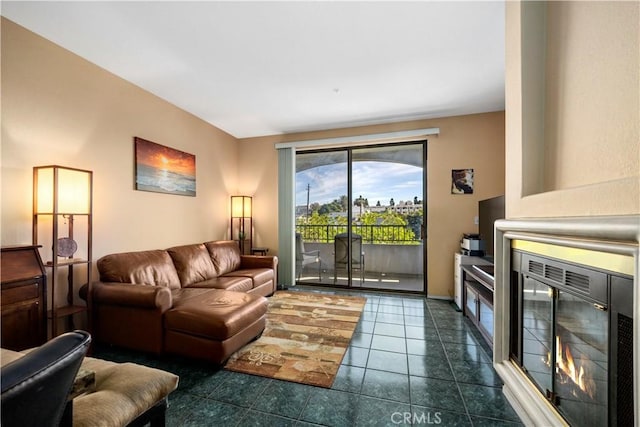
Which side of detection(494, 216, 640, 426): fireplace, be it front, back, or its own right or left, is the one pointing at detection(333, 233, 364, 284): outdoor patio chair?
right

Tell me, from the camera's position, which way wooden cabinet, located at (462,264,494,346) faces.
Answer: facing the viewer and to the left of the viewer

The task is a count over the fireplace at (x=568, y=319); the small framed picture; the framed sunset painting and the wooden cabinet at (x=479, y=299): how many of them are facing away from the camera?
0

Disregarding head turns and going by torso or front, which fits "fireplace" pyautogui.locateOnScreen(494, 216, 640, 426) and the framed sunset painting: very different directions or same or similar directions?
very different directions

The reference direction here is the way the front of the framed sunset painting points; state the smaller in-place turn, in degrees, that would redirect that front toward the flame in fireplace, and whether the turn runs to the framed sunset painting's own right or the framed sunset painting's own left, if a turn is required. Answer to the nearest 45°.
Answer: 0° — it already faces it

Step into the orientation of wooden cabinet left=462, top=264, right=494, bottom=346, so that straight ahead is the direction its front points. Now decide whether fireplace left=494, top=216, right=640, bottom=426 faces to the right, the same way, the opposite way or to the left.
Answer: the same way

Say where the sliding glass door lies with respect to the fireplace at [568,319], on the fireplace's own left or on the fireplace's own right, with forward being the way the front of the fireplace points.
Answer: on the fireplace's own right

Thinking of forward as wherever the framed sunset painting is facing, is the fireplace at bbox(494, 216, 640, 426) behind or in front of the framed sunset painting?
in front

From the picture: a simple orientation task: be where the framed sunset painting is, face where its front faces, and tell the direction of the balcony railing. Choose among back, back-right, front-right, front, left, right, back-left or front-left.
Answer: front-left

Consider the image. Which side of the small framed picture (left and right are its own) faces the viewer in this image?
front

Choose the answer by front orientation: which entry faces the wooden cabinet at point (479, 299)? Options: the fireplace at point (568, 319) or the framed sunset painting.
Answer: the framed sunset painting

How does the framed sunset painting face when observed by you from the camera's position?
facing the viewer and to the right of the viewer

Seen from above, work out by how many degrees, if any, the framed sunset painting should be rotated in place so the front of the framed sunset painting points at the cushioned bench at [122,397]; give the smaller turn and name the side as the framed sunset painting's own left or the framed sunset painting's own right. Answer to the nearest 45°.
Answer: approximately 45° to the framed sunset painting's own right

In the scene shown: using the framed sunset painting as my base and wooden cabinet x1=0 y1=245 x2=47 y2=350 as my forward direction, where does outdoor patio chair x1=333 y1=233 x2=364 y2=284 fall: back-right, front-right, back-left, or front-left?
back-left

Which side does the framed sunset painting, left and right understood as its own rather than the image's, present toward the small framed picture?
front

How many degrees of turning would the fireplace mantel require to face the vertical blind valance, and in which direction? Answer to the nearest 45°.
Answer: approximately 90° to its right

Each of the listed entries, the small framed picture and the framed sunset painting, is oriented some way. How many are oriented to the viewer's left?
0

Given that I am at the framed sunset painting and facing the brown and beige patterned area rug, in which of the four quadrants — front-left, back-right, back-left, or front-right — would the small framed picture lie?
front-left

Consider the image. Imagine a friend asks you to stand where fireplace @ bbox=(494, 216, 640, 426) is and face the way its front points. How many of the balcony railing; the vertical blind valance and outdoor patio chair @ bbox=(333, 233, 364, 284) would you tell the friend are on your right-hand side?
3

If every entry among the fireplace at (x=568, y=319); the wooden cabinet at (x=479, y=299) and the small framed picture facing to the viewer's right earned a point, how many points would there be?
0

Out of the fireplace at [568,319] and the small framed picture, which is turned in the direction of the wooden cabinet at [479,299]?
the small framed picture

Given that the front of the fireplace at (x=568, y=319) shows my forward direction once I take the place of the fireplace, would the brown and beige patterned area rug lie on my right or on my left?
on my right

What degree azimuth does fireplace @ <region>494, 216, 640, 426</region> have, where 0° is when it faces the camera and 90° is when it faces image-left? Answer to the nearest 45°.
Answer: approximately 45°
